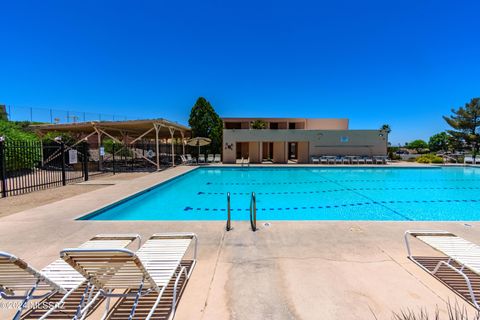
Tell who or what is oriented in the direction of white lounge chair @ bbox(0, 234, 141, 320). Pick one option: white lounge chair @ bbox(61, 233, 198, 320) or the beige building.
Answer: the beige building

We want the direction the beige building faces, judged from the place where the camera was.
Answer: facing the viewer

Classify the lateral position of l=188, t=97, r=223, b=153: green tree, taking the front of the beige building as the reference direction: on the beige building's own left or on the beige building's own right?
on the beige building's own right

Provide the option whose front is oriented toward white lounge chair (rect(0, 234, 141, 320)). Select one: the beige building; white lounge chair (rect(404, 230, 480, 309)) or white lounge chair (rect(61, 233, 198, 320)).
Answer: the beige building

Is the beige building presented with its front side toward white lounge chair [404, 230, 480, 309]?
yes

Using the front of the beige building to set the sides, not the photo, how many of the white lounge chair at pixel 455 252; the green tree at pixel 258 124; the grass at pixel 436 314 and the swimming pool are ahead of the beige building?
3
